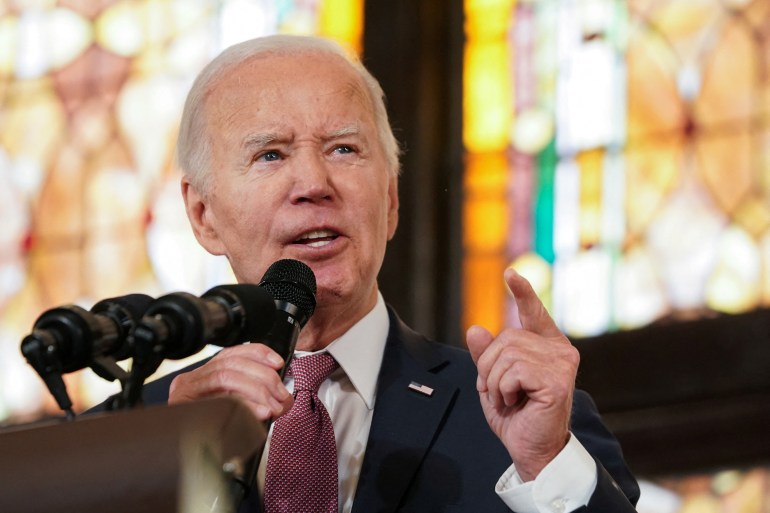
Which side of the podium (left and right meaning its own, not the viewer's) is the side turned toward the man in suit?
back

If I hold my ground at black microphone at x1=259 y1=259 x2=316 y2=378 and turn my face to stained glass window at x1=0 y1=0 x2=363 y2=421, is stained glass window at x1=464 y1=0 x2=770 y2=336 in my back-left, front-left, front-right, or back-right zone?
front-right

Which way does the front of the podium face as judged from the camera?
facing the viewer and to the left of the viewer

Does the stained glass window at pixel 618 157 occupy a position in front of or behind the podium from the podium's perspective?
behind

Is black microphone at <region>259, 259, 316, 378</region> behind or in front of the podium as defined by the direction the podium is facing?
behind

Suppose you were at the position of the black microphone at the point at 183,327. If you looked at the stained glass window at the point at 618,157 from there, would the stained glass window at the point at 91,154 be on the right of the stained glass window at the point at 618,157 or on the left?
left
